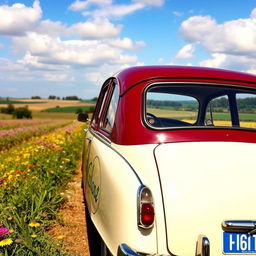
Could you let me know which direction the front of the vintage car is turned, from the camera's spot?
facing away from the viewer
